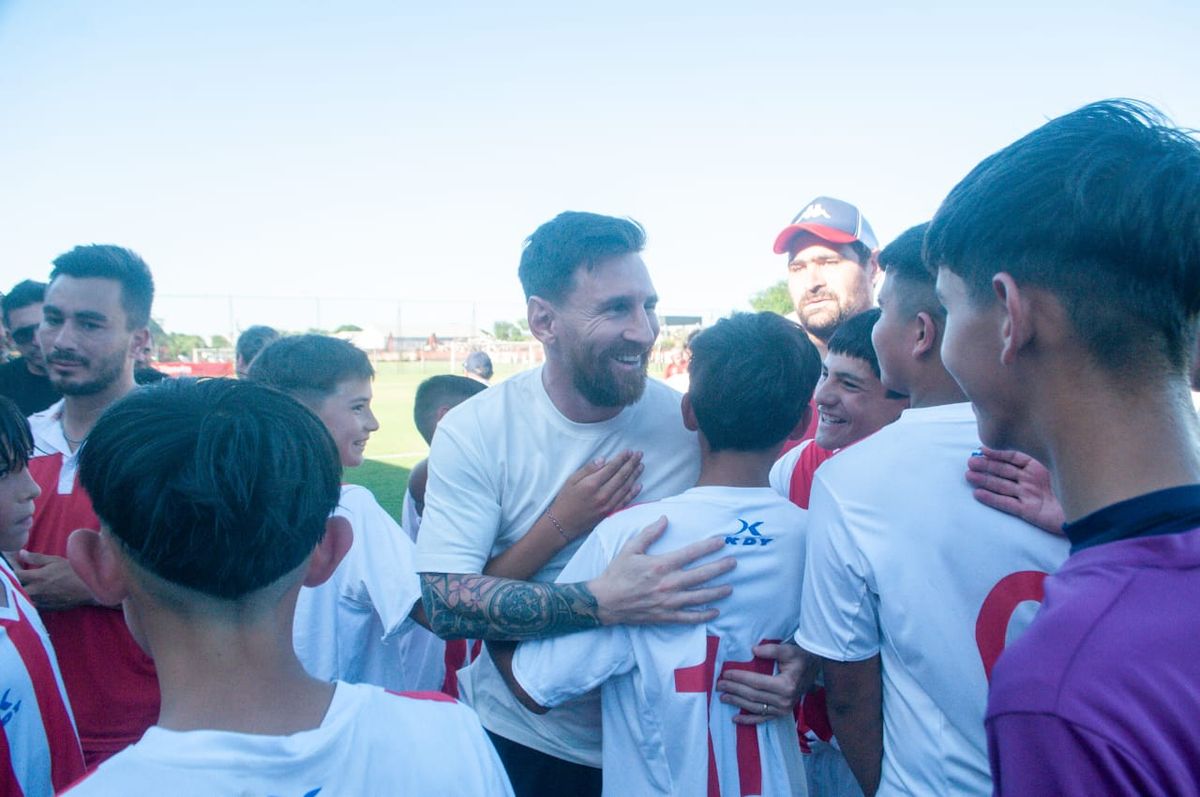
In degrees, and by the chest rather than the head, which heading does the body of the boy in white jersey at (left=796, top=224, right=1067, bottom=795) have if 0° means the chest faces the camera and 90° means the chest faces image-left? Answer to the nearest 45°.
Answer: approximately 135°

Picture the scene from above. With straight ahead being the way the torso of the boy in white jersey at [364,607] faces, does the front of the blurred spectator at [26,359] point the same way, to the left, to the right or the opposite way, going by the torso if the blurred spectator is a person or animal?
to the right

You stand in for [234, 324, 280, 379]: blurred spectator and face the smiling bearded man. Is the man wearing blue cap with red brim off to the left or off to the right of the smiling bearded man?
left

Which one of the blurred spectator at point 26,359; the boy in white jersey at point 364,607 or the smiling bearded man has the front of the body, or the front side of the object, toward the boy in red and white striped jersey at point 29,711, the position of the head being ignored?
the blurred spectator

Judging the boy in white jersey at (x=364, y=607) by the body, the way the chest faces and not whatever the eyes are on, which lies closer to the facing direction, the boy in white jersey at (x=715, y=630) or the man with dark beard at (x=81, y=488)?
the boy in white jersey

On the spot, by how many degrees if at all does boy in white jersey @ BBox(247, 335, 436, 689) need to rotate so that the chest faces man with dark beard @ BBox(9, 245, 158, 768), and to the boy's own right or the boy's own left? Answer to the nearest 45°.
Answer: approximately 135° to the boy's own left

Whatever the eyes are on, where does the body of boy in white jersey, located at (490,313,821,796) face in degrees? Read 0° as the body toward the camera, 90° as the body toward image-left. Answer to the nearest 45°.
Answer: approximately 180°

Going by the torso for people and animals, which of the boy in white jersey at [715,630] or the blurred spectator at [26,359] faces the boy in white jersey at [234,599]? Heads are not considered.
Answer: the blurred spectator

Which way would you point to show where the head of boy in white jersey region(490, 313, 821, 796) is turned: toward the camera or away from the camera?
away from the camera

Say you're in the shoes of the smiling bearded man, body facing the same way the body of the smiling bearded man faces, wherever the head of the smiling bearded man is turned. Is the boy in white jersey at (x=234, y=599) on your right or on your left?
on your right

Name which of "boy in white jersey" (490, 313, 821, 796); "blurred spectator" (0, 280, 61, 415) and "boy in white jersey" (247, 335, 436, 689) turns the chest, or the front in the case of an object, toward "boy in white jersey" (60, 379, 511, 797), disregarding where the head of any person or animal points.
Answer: the blurred spectator

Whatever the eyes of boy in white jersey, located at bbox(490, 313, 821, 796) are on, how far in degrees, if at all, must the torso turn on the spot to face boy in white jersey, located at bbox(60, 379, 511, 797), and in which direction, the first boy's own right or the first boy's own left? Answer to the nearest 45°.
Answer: approximately 135° to the first boy's own left

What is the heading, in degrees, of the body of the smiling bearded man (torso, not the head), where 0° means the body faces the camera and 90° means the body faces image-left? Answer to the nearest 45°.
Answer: approximately 315°

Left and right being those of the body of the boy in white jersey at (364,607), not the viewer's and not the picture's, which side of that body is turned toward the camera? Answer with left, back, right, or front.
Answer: right

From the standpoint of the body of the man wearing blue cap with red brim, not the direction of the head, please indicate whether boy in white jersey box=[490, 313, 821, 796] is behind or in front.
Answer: in front
